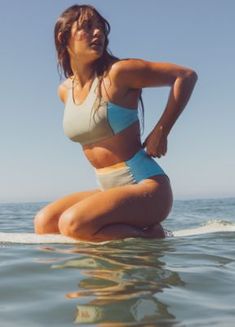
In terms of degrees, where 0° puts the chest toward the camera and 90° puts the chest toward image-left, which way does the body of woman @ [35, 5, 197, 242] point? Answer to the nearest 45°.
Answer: approximately 45°
